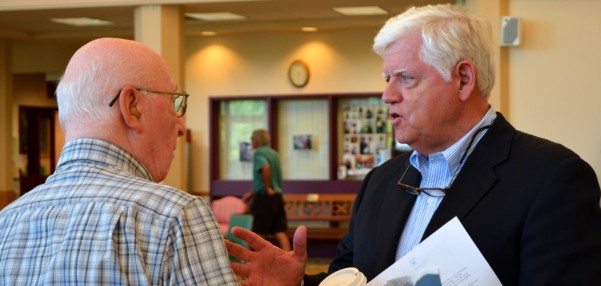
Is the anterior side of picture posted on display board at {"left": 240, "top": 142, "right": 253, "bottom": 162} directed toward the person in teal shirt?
yes

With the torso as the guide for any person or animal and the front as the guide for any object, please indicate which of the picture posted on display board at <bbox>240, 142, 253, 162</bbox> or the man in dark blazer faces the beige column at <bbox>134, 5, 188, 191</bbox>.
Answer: the picture posted on display board

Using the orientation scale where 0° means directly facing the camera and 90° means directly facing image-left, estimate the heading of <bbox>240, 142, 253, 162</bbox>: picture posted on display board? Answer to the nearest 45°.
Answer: approximately 0°

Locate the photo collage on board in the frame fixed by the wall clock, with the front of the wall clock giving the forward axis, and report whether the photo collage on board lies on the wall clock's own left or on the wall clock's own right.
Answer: on the wall clock's own left

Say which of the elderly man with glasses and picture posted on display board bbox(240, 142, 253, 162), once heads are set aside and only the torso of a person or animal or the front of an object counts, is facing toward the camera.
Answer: the picture posted on display board

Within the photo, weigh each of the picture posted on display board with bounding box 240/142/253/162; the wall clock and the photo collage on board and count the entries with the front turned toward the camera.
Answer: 3

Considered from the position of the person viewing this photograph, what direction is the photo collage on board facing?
facing the viewer

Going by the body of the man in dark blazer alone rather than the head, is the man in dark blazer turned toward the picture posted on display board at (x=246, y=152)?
no

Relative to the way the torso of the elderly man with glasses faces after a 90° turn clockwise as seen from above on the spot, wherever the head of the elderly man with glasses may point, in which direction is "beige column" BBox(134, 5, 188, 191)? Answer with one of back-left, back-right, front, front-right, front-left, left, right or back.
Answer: back-left

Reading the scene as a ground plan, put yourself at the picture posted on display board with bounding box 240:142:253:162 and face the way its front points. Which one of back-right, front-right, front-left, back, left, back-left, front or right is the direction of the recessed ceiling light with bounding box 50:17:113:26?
front-right

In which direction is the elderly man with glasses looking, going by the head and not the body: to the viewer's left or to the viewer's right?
to the viewer's right
